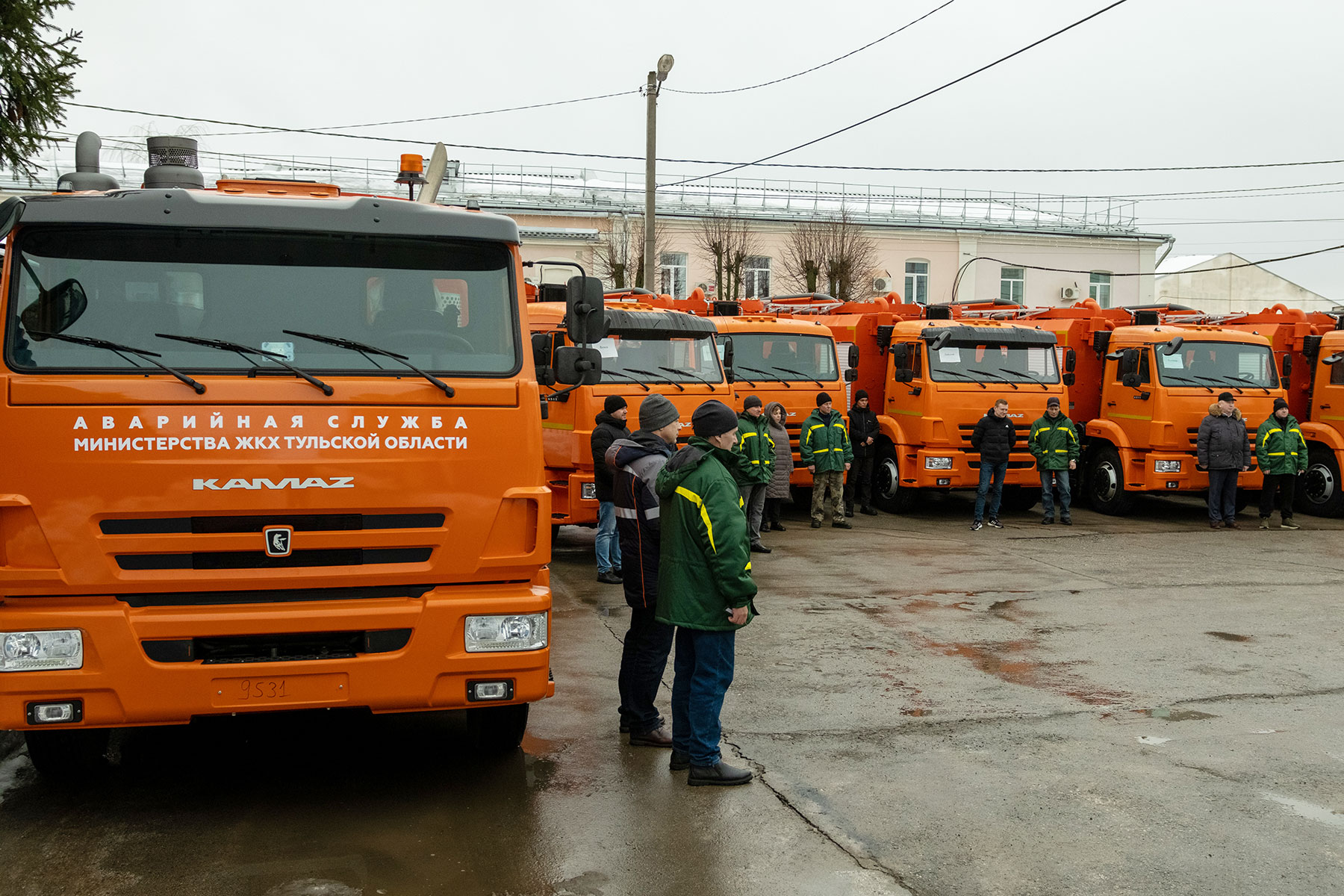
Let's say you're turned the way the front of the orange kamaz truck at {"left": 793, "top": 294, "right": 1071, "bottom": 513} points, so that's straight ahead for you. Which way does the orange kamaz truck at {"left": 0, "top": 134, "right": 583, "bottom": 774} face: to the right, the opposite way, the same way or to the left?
the same way

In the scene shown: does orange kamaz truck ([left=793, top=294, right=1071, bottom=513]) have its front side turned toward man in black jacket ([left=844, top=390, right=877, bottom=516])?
no

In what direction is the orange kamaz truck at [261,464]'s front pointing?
toward the camera

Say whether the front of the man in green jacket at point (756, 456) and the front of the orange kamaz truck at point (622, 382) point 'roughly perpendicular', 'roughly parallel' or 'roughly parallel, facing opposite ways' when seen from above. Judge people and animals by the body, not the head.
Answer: roughly parallel

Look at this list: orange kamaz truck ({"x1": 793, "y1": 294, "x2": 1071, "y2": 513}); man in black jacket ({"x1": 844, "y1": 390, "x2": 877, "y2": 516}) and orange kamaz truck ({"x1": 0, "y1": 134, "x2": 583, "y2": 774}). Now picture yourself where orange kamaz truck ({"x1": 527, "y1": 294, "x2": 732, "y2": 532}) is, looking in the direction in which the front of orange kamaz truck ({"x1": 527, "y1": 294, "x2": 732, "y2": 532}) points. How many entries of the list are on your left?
2

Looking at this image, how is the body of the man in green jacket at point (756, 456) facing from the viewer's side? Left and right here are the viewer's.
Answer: facing the viewer and to the right of the viewer

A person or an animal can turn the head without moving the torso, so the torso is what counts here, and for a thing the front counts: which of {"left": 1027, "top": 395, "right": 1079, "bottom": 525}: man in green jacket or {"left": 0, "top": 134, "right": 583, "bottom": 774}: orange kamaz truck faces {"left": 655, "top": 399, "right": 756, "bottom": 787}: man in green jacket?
{"left": 1027, "top": 395, "right": 1079, "bottom": 525}: man in green jacket

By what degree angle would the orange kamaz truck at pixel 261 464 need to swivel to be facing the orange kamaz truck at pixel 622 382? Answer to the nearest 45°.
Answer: approximately 135° to its left

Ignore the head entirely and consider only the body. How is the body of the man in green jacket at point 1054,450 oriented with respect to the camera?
toward the camera

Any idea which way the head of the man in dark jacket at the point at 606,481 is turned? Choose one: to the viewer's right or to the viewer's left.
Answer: to the viewer's right

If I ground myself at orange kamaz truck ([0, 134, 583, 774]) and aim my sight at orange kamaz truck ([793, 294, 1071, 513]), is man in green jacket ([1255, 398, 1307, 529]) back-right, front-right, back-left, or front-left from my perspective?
front-right

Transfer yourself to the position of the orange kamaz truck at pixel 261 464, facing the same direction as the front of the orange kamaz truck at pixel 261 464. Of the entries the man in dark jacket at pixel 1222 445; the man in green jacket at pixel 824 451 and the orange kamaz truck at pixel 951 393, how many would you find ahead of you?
0

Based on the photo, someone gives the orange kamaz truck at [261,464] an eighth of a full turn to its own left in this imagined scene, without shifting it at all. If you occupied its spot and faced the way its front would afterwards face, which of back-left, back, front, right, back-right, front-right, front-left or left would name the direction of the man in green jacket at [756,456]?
left

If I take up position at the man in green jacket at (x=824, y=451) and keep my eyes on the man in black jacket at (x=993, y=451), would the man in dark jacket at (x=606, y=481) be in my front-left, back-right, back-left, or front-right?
back-right

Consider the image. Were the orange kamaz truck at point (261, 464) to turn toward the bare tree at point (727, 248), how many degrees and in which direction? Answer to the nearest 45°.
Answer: approximately 135° to its left

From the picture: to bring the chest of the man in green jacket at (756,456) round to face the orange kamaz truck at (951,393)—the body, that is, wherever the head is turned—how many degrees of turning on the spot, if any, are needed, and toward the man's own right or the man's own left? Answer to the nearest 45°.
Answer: approximately 90° to the man's own left

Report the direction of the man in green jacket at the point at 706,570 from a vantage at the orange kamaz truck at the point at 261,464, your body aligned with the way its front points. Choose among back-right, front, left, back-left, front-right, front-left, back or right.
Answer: left

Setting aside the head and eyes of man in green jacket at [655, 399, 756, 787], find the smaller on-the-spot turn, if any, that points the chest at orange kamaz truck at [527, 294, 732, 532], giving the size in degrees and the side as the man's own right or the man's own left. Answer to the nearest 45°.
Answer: approximately 90° to the man's own left

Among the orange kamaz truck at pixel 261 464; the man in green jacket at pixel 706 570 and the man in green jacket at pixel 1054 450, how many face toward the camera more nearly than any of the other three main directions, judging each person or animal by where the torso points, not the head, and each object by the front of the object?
2
